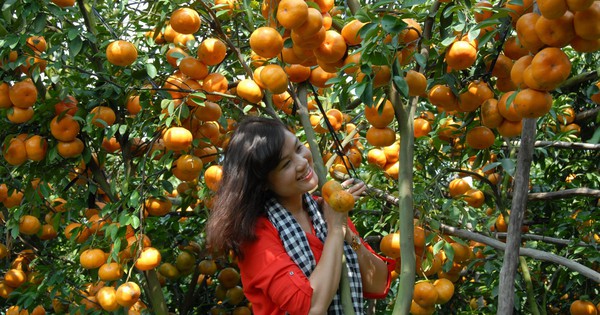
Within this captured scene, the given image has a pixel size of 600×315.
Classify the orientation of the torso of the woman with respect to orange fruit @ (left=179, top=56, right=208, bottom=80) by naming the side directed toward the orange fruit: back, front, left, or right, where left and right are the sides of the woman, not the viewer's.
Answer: back

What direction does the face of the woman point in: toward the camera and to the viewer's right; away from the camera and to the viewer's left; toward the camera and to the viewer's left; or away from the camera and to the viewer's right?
toward the camera and to the viewer's right

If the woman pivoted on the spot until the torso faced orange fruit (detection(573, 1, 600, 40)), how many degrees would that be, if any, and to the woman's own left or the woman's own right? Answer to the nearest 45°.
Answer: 0° — they already face it

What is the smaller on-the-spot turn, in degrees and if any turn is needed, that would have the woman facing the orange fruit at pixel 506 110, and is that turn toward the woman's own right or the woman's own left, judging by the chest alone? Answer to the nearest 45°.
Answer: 0° — they already face it

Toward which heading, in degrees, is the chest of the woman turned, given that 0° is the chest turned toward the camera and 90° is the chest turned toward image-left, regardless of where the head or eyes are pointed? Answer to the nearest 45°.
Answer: approximately 315°

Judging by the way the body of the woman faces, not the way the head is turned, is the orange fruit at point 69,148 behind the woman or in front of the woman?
behind

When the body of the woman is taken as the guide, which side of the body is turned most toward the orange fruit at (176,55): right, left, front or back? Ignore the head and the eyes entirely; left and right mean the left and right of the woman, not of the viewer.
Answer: back
